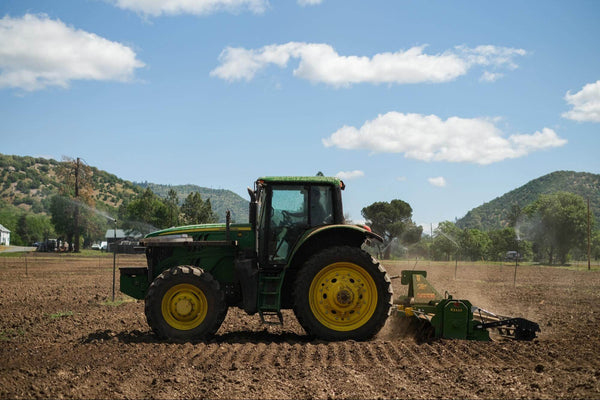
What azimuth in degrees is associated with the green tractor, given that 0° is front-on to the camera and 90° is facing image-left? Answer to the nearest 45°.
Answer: approximately 90°
